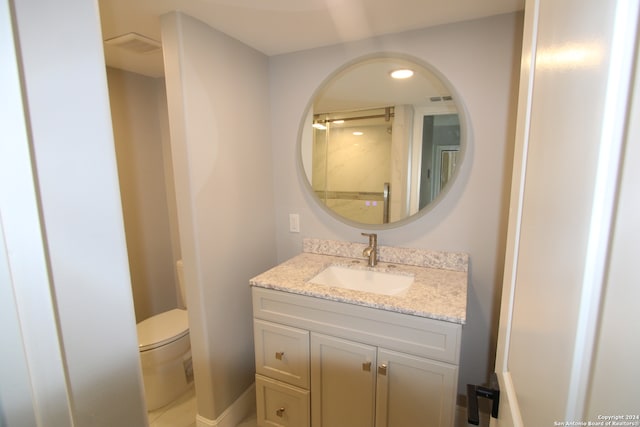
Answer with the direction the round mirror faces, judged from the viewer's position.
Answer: facing the viewer

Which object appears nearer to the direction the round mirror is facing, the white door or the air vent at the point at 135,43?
the white door

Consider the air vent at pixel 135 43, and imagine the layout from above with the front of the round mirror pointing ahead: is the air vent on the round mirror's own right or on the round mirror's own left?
on the round mirror's own right

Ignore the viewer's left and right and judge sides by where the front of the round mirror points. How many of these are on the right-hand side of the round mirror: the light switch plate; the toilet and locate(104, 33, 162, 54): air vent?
3

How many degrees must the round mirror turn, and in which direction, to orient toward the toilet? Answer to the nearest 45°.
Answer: approximately 90° to its right

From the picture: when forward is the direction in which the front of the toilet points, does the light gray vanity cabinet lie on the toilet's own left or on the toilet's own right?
on the toilet's own left

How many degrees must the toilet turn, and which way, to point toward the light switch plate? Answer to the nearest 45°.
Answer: approximately 135° to its left

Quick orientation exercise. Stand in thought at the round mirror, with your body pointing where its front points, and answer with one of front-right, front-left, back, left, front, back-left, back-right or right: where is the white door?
front

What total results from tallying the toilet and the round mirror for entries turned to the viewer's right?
0
